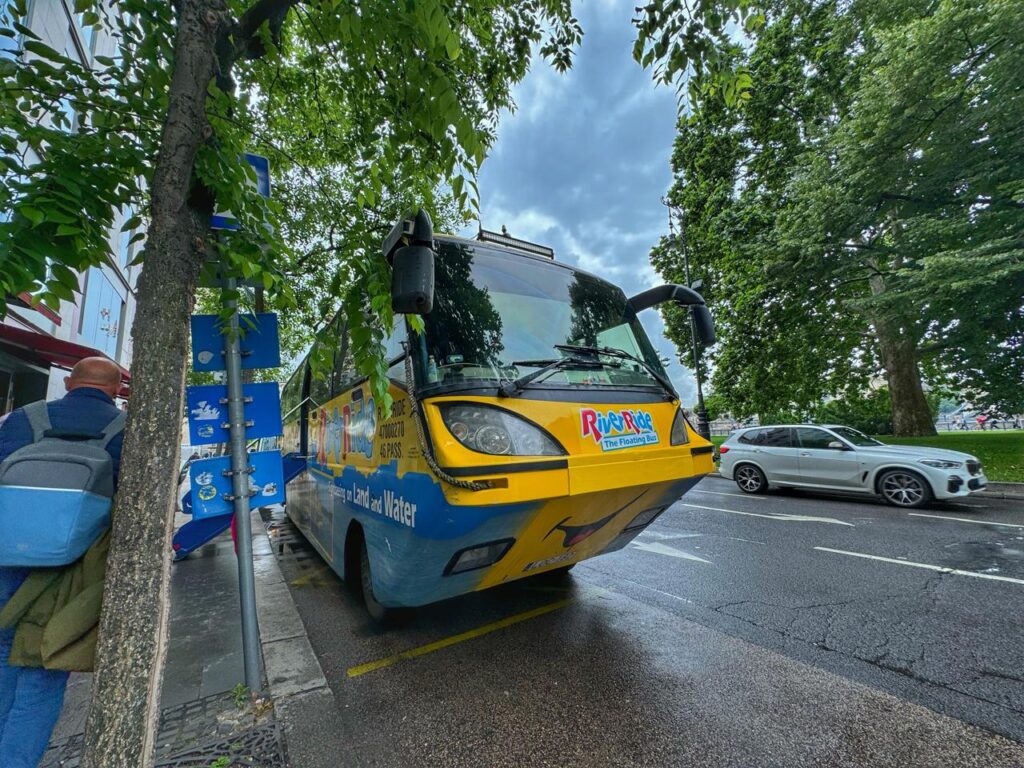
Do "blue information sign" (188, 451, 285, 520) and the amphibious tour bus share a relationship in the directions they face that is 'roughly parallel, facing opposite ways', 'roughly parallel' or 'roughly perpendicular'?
roughly parallel

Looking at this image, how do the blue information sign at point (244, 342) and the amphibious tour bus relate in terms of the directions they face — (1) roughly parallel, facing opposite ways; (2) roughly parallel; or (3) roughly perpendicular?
roughly parallel

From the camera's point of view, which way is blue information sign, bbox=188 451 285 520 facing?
toward the camera

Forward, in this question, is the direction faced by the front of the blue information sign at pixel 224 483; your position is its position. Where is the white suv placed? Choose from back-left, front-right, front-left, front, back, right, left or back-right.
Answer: left

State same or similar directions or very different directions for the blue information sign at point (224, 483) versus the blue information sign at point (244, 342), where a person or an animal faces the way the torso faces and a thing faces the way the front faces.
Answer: same or similar directions

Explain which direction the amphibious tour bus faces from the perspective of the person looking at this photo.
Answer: facing the viewer and to the right of the viewer

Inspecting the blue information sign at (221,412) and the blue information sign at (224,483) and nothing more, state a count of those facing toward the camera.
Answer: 2

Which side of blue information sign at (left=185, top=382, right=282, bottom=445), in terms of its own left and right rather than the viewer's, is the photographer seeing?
front
